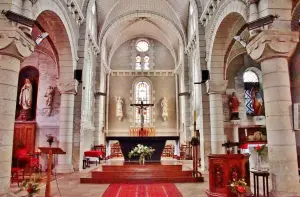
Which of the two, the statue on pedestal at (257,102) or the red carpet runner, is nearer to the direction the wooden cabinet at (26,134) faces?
the red carpet runner

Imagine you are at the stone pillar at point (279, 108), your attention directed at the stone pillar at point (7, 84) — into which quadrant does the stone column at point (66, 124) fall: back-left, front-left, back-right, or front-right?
front-right

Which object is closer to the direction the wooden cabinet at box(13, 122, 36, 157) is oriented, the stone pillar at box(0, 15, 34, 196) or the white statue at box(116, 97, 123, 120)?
the stone pillar

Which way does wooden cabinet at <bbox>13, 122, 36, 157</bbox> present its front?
toward the camera

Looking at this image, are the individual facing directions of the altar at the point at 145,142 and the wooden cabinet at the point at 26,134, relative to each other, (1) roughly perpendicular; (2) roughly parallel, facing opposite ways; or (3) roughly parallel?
roughly parallel

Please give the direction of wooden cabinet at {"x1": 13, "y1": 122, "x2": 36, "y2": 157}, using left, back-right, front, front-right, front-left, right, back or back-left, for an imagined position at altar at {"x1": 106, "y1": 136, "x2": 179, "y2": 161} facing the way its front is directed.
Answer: right

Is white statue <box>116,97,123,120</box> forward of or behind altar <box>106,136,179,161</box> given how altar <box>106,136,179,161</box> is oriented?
behind

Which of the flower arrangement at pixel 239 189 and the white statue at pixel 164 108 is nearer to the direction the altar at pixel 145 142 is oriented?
the flower arrangement

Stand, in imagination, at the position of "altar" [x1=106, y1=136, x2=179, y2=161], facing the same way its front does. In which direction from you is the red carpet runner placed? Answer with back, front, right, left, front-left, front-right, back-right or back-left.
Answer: front

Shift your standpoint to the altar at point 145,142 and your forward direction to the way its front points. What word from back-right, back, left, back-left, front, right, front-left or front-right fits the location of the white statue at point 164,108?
back

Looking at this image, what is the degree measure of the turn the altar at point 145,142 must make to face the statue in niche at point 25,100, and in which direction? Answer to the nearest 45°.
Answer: approximately 90° to its right

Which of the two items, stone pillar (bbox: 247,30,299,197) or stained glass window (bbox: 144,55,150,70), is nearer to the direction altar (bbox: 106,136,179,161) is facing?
the stone pillar

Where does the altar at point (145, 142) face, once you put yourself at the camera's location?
facing the viewer
